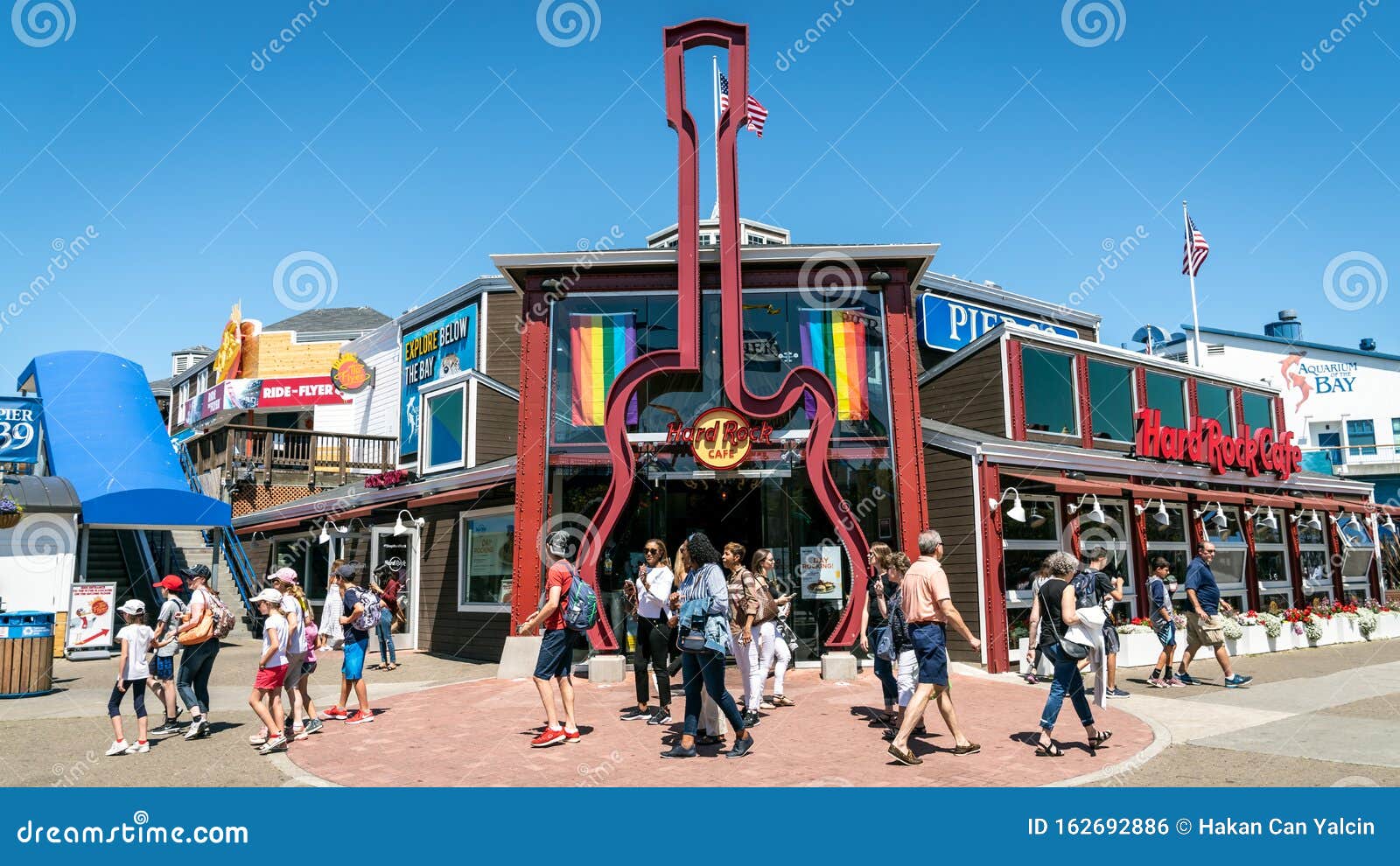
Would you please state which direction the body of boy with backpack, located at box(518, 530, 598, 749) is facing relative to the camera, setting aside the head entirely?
to the viewer's left

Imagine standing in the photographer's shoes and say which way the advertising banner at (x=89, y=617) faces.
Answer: facing the viewer

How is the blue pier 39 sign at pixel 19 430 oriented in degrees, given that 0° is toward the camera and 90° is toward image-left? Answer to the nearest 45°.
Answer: approximately 0°

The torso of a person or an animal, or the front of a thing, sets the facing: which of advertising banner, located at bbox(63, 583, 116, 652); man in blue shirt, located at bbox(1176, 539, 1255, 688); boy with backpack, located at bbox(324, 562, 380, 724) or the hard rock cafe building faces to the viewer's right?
the man in blue shirt

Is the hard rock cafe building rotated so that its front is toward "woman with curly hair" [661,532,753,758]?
yes

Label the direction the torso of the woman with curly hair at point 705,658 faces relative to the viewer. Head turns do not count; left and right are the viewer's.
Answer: facing to the left of the viewer

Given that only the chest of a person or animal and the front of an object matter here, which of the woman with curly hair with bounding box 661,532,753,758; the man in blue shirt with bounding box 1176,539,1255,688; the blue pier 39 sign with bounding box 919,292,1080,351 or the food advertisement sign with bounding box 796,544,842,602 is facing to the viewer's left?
the woman with curly hair
